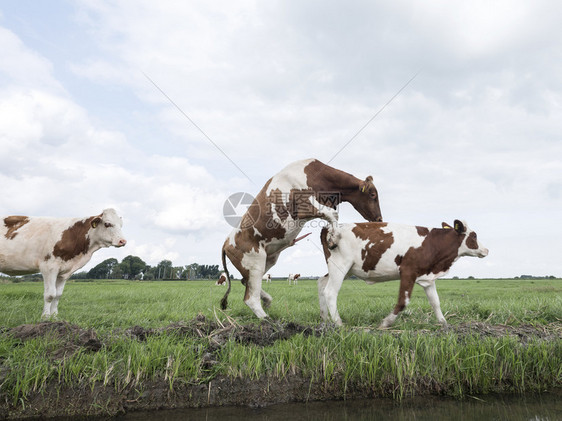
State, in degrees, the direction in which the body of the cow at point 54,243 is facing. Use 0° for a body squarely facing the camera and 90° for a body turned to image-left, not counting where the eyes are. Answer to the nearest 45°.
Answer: approximately 270°

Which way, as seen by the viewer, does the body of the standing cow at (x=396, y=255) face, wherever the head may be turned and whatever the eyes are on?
to the viewer's right

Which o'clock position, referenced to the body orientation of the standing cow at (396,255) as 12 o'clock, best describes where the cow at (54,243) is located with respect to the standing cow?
The cow is roughly at 6 o'clock from the standing cow.

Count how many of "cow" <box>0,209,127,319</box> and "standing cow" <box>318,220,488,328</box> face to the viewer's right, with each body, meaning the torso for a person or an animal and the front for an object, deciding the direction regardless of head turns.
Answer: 2

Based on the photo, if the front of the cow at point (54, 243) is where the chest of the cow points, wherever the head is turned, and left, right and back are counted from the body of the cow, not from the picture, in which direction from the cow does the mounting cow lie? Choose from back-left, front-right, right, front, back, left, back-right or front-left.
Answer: front-right

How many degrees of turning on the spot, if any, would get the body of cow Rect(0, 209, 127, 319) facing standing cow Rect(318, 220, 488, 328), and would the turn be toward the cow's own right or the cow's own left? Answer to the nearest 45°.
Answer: approximately 45° to the cow's own right
